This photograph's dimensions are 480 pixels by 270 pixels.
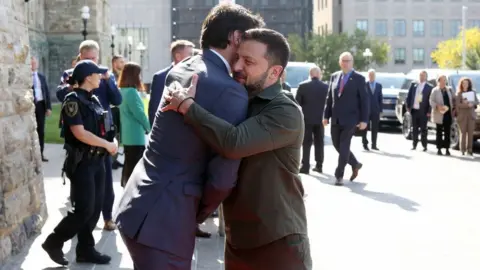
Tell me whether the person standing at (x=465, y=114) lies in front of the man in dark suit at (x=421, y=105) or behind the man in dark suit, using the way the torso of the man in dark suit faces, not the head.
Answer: in front

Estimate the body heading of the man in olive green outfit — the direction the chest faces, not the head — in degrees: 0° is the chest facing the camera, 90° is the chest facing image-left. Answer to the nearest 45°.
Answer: approximately 90°

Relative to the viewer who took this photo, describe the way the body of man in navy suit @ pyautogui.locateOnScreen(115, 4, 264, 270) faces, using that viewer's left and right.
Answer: facing away from the viewer and to the right of the viewer

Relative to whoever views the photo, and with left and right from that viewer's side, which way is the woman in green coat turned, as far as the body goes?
facing away from the viewer and to the right of the viewer

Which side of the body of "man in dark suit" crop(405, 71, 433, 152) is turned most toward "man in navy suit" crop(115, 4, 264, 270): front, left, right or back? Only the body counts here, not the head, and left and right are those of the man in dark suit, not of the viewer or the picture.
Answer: front

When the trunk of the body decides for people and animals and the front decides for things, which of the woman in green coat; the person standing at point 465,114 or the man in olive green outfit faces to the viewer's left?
the man in olive green outfit

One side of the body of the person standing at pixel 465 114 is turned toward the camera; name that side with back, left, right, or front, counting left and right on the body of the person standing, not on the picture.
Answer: front

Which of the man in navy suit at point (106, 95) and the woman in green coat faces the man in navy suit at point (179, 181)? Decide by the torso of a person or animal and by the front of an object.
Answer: the man in navy suit at point (106, 95)

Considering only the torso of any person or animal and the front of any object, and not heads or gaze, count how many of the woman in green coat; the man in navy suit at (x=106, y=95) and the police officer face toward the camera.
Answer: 1
